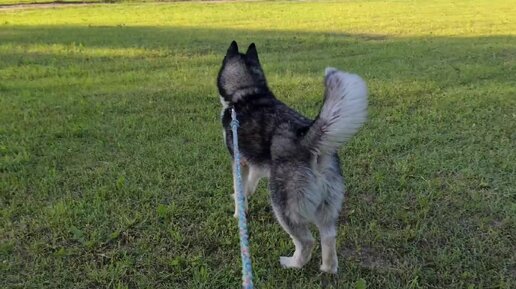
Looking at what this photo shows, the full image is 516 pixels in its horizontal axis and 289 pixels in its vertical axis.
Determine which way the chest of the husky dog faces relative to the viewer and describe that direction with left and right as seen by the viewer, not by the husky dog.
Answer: facing away from the viewer and to the left of the viewer
